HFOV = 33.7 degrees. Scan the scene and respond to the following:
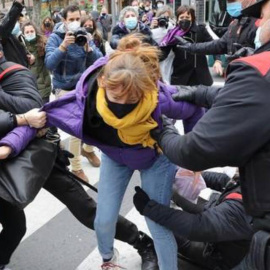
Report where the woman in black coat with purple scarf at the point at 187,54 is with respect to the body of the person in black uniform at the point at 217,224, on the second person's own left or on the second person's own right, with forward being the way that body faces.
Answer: on the second person's own right

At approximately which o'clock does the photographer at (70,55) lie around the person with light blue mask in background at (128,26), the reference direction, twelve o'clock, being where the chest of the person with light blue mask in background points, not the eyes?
The photographer is roughly at 1 o'clock from the person with light blue mask in background.

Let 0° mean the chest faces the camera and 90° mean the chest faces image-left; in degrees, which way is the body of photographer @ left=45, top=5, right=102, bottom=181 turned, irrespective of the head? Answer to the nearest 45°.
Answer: approximately 315°

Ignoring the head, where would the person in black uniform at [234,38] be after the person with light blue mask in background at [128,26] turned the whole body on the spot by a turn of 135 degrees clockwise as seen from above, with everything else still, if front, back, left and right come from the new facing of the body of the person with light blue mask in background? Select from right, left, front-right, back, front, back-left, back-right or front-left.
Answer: back

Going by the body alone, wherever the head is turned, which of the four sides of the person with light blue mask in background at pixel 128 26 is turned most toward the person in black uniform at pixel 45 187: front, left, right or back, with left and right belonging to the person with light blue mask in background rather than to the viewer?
front

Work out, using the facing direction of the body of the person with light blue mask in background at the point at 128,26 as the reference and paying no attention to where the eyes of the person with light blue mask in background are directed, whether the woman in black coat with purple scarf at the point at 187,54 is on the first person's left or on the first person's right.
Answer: on the first person's left

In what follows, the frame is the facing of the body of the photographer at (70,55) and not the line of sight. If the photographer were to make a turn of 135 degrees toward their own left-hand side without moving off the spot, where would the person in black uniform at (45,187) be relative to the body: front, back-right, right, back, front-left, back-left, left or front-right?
back

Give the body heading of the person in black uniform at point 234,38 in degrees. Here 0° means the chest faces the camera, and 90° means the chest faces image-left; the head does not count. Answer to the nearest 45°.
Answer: approximately 45°

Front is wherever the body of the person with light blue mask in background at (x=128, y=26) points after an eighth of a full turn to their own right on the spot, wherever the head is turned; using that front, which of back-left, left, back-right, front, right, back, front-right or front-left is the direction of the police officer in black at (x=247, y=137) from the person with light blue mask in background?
front-left

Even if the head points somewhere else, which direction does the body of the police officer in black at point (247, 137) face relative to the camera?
to the viewer's left

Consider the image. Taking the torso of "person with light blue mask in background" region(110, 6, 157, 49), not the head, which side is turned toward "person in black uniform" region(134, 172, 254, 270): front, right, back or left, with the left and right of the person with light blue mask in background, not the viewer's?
front

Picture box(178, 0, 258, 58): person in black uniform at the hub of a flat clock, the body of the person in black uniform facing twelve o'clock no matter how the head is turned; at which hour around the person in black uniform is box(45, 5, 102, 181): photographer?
The photographer is roughly at 1 o'clock from the person in black uniform.

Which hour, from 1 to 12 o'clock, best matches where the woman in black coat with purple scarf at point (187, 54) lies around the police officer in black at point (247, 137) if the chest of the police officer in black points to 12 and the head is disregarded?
The woman in black coat with purple scarf is roughly at 3 o'clock from the police officer in black.
